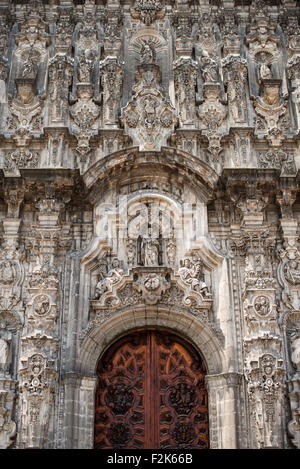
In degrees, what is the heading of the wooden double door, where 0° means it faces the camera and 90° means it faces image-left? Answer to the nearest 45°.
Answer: approximately 0°

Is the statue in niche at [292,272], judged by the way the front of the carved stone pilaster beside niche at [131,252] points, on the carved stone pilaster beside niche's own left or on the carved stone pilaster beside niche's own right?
on the carved stone pilaster beside niche's own left

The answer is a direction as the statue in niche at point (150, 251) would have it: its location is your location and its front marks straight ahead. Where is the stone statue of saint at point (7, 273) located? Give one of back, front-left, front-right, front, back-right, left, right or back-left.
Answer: right

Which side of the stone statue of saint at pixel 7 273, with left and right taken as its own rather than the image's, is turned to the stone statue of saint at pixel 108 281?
left

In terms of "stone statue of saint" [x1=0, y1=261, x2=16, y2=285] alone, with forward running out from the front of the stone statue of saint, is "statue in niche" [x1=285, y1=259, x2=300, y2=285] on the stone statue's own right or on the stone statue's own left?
on the stone statue's own left

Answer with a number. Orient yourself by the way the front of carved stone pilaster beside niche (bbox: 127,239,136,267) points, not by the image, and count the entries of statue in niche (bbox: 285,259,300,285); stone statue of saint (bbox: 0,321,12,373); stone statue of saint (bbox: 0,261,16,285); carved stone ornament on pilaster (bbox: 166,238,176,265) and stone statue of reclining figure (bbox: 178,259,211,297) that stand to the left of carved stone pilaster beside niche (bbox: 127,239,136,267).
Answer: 3

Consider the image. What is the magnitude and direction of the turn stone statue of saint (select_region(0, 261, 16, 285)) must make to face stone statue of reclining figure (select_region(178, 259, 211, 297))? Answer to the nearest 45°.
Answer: approximately 90° to its left

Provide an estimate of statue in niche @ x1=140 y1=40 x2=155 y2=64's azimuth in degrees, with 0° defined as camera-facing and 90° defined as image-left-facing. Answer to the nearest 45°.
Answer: approximately 0°

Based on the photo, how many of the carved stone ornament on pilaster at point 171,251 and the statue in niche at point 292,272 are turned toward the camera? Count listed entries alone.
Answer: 2
